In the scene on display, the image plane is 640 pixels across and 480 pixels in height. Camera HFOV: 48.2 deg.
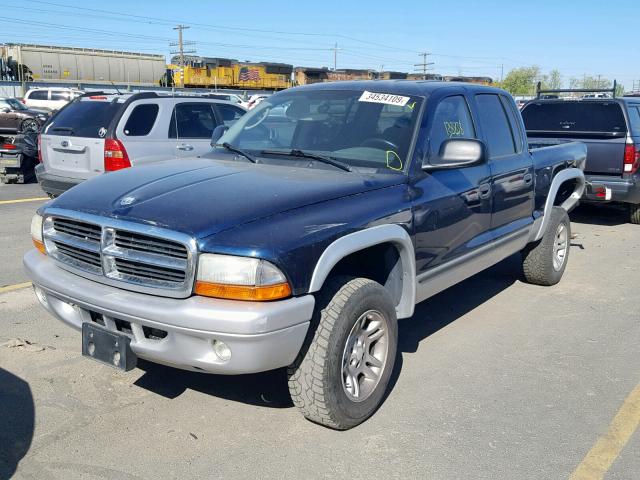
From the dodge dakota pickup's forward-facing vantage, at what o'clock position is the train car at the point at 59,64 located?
The train car is roughly at 4 o'clock from the dodge dakota pickup.

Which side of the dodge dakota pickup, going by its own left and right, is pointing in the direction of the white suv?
right

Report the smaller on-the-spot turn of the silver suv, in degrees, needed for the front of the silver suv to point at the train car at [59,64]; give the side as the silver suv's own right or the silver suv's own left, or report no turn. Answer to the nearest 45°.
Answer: approximately 45° to the silver suv's own left

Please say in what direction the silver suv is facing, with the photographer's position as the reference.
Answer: facing away from the viewer and to the right of the viewer

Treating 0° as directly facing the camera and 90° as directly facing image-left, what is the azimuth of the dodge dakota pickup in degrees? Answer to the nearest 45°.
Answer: approximately 45°

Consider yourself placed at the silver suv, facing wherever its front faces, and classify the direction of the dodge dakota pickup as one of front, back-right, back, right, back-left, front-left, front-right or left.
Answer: back-right

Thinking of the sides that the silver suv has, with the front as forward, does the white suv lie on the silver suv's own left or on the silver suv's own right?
on the silver suv's own left

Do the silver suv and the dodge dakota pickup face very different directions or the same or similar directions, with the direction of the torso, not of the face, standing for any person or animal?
very different directions

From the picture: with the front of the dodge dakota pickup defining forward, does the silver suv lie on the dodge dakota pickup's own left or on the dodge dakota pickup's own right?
on the dodge dakota pickup's own right

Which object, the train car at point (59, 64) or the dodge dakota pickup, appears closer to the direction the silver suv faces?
the train car
